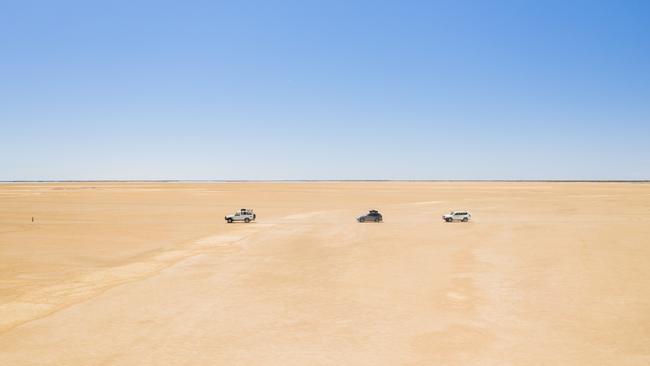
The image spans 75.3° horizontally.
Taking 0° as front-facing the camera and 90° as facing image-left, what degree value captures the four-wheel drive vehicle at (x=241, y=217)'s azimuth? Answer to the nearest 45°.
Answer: approximately 90°
